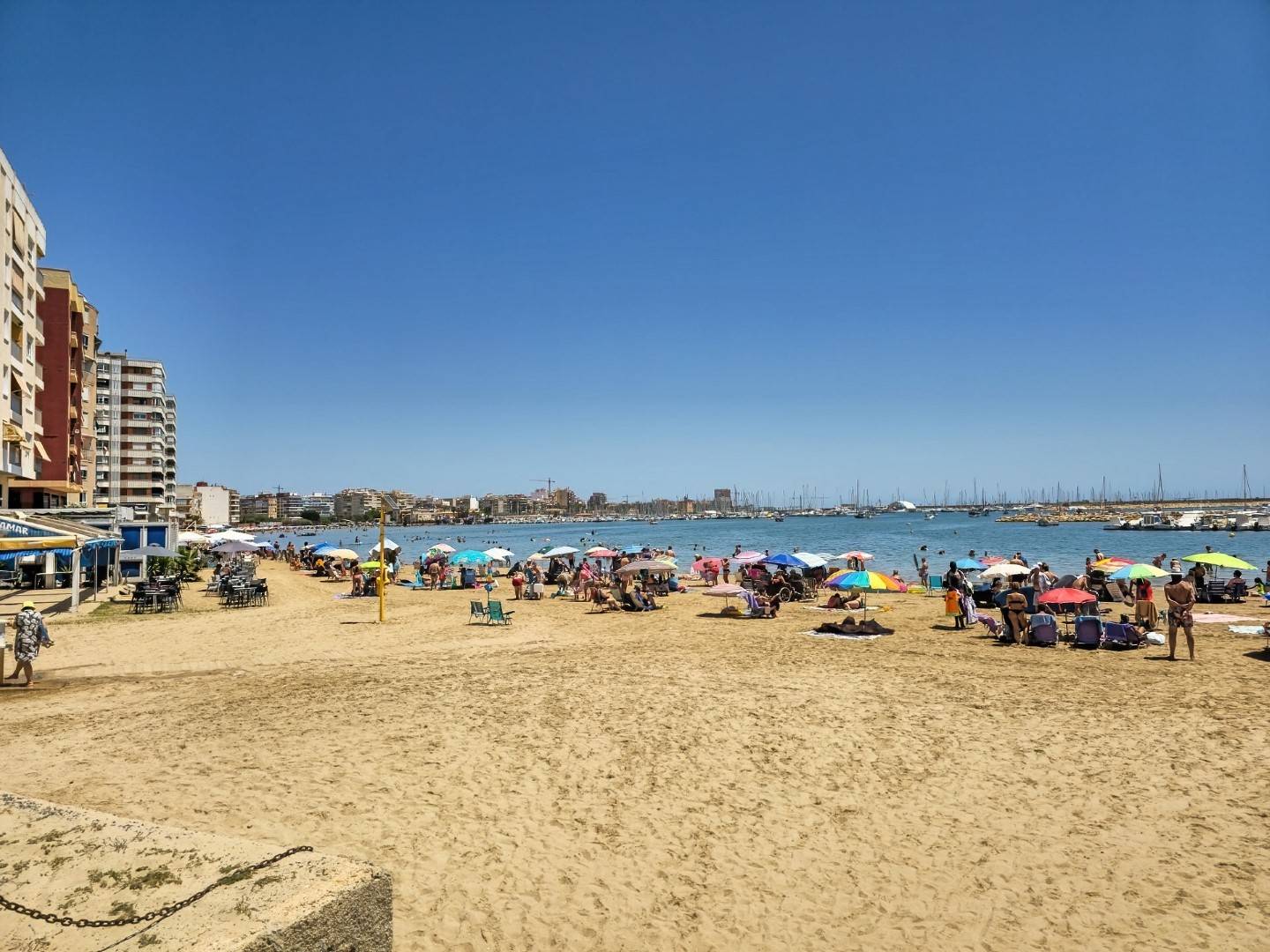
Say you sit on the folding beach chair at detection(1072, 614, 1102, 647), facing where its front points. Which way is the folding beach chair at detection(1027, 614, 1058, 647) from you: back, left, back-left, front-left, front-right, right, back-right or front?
left

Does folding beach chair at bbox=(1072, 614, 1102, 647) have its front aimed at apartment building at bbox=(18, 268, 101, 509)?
no

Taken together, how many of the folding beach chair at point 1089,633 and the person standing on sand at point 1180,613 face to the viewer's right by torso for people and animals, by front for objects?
0

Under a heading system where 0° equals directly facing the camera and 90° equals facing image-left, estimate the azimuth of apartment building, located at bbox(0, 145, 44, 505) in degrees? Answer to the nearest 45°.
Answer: approximately 270°

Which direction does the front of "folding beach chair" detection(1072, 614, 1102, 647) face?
away from the camera

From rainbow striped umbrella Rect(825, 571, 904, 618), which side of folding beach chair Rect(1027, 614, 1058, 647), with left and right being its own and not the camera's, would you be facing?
left

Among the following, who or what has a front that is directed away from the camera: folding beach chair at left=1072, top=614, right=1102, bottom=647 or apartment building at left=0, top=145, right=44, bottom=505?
the folding beach chair

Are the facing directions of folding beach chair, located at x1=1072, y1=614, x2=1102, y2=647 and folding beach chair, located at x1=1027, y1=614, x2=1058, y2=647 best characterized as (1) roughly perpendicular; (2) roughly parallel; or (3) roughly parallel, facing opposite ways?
roughly parallel

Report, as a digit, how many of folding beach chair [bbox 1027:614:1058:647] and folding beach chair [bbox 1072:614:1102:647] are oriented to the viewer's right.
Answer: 0

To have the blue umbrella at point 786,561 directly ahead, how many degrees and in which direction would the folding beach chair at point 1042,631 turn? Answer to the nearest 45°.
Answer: approximately 45° to its left

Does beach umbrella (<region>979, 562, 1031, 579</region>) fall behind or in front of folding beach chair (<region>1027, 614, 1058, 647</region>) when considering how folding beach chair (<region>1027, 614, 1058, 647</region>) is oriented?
in front

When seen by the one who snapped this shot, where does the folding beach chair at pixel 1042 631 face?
facing away from the viewer

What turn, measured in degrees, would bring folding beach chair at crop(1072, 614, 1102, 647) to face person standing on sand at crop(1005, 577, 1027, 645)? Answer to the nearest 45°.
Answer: approximately 90° to its left
